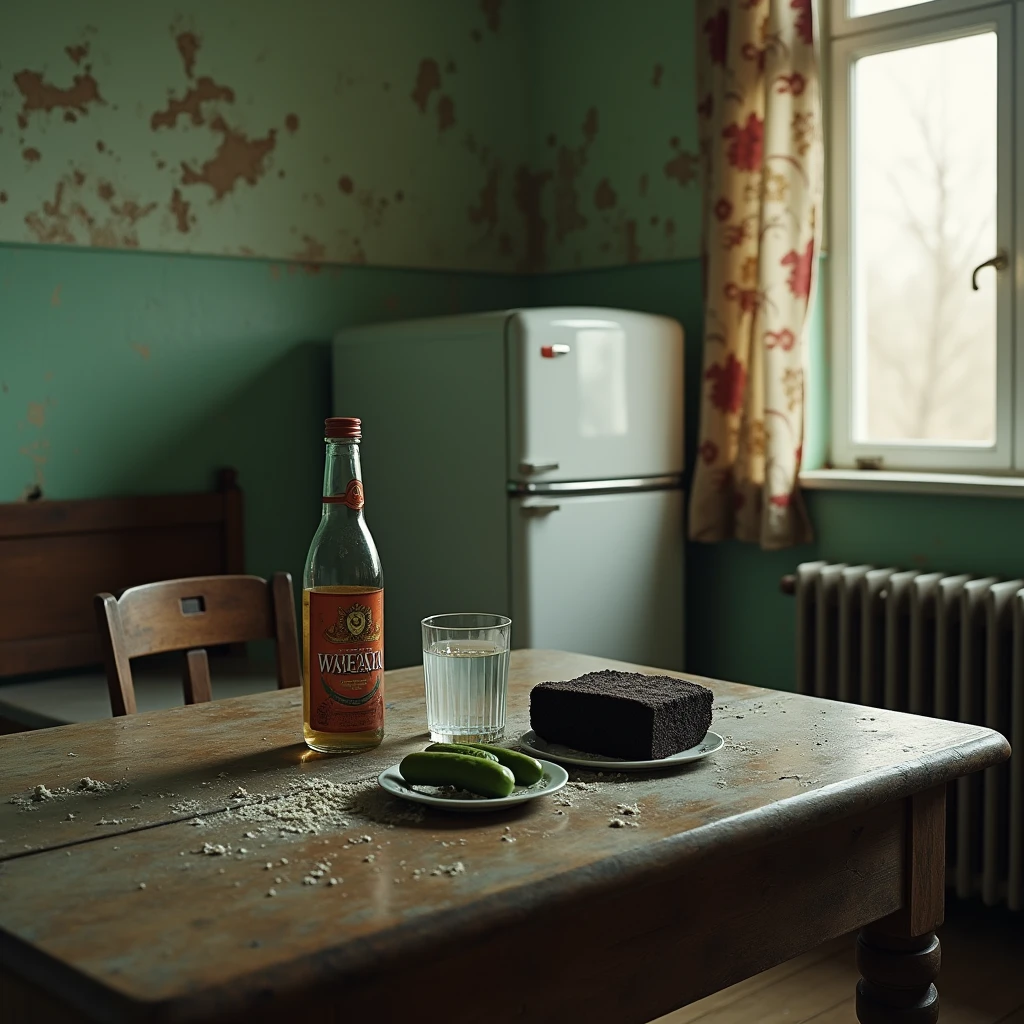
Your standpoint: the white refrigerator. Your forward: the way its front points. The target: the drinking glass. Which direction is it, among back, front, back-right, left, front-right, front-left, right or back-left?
front-right

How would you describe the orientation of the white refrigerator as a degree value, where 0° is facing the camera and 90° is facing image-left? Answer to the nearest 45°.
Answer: approximately 315°

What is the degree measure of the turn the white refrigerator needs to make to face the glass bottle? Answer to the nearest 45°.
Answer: approximately 45° to its right

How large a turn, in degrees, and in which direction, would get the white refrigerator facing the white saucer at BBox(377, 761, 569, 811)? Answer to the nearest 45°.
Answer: approximately 45° to its right

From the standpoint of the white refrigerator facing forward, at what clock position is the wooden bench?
The wooden bench is roughly at 4 o'clock from the white refrigerator.

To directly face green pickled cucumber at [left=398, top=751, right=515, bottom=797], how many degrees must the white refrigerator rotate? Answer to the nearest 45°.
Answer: approximately 45° to its right

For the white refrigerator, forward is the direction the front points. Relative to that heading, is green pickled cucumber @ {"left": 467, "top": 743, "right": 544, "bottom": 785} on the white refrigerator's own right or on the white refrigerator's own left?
on the white refrigerator's own right

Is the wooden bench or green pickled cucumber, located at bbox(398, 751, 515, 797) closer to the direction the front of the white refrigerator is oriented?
the green pickled cucumber

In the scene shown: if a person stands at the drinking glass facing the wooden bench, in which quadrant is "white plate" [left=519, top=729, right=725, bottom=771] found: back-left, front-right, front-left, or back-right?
back-right
